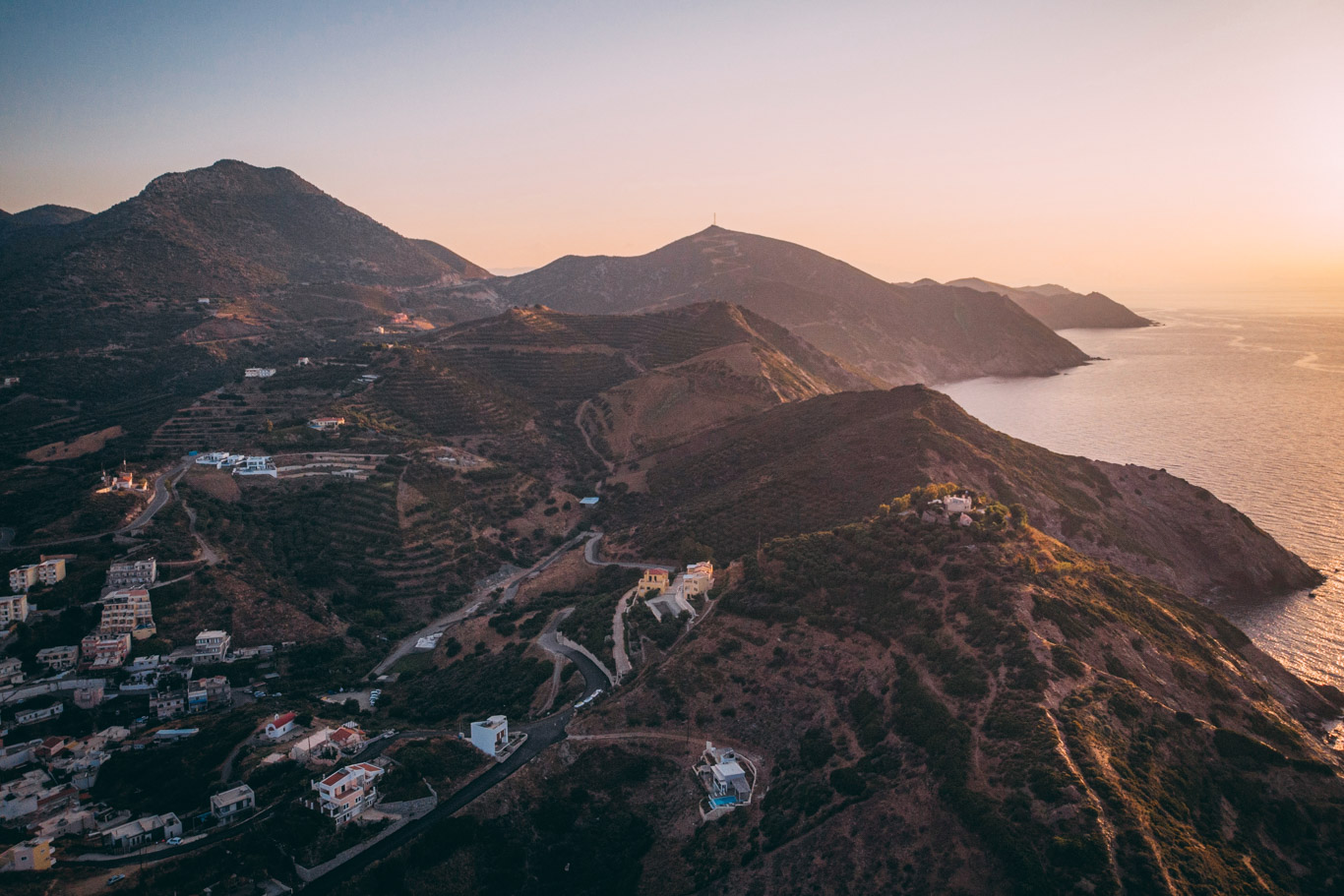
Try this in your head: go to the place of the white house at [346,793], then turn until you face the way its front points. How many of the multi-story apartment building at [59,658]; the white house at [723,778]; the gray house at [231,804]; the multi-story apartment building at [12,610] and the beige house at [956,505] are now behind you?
3

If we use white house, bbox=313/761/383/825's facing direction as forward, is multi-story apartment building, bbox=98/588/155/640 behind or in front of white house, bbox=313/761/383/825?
behind

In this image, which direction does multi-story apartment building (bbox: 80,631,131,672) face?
toward the camera

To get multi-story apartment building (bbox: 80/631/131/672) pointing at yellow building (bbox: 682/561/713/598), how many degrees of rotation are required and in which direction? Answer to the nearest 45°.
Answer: approximately 45° to its left

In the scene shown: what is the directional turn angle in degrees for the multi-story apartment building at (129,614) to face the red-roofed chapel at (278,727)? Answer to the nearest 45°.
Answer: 0° — it already faces it

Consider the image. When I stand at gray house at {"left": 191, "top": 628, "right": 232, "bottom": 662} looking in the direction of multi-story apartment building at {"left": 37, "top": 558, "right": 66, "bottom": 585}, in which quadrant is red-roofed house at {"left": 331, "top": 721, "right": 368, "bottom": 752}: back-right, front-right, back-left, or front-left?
back-left

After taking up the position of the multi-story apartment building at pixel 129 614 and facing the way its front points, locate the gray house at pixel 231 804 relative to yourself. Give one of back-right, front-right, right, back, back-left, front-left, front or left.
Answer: front

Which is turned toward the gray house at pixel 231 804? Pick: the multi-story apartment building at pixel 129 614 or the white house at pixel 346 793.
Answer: the multi-story apartment building

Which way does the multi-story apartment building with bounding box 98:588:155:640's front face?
toward the camera

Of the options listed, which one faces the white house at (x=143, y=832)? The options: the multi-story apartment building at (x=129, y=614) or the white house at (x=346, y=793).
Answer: the multi-story apartment building

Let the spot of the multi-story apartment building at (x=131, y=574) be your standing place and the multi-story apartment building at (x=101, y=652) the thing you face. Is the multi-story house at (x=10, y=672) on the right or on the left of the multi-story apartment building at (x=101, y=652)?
right

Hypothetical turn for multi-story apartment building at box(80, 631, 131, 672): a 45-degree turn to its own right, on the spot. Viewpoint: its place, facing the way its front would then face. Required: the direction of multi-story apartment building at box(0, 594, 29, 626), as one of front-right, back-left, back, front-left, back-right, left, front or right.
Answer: right

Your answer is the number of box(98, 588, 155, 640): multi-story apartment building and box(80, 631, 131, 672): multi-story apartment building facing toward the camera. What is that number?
2
